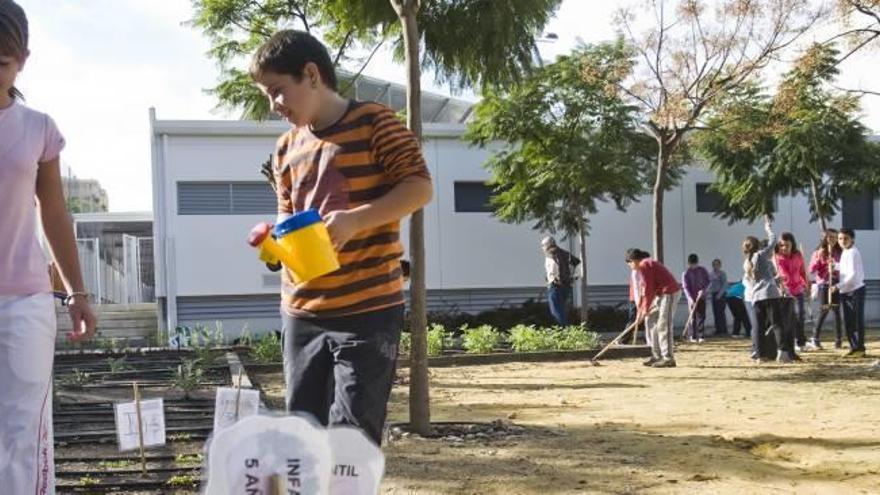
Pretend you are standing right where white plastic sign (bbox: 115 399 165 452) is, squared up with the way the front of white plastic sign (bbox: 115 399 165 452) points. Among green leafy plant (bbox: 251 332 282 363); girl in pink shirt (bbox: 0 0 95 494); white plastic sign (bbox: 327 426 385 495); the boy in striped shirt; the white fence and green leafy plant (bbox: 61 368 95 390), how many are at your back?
3

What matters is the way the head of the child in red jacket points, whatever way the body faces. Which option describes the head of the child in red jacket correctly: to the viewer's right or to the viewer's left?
to the viewer's left

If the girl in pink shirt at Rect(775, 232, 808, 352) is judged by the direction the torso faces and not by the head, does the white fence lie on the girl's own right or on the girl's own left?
on the girl's own right

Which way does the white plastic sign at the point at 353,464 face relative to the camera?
toward the camera

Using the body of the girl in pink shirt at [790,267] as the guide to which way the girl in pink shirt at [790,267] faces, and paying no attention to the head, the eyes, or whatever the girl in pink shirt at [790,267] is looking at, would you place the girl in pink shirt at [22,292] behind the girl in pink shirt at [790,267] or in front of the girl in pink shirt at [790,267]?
in front

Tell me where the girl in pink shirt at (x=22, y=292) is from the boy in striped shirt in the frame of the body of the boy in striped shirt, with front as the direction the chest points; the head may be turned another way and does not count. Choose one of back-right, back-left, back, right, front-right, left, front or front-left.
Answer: front-right

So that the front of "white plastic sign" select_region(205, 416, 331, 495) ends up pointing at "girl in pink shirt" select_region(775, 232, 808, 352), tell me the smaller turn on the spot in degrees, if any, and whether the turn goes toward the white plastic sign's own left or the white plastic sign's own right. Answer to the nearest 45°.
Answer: approximately 135° to the white plastic sign's own left

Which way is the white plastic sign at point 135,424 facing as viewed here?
toward the camera

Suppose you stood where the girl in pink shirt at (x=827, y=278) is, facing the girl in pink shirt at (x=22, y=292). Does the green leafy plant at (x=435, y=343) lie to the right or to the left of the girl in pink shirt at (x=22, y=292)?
right

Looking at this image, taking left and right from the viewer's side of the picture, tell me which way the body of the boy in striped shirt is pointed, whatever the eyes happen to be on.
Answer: facing the viewer and to the left of the viewer

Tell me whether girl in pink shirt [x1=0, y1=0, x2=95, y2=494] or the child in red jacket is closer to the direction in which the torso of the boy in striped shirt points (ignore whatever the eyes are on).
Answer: the girl in pink shirt

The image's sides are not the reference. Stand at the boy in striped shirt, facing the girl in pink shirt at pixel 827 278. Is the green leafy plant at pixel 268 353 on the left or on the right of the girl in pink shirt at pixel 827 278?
left

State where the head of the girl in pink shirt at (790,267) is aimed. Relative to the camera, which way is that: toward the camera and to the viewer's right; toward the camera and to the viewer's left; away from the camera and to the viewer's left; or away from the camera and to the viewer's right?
toward the camera and to the viewer's left
